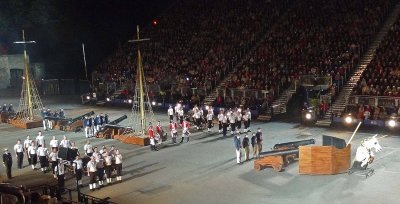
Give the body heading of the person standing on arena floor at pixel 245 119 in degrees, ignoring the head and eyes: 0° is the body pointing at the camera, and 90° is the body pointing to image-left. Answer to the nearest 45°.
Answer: approximately 45°

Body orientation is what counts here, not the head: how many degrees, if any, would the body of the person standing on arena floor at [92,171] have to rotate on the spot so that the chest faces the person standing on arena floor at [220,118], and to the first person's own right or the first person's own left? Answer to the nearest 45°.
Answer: approximately 90° to the first person's own left

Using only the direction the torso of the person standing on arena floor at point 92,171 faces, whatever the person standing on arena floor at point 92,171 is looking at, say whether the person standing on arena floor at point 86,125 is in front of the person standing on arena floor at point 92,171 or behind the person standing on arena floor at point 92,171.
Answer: behind
